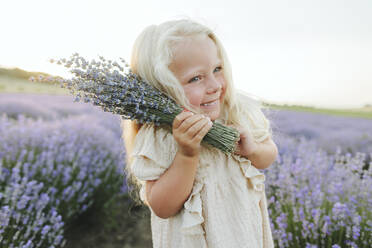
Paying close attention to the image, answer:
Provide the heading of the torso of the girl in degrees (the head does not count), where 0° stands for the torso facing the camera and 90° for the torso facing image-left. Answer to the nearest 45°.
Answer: approximately 315°
